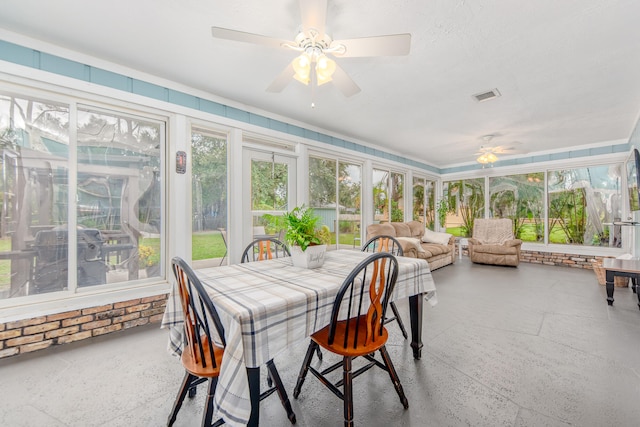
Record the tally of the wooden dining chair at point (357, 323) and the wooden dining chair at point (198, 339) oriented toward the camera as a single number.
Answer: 0

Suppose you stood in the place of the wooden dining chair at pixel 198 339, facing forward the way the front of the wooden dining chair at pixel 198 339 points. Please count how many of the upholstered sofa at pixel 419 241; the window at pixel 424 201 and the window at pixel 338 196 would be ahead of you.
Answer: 3

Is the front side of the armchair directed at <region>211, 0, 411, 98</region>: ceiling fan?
yes

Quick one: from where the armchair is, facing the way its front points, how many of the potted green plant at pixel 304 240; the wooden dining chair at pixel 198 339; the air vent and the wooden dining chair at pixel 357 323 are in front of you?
4

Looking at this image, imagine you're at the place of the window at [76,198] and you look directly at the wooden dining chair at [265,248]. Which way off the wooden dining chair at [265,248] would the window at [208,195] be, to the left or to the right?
left

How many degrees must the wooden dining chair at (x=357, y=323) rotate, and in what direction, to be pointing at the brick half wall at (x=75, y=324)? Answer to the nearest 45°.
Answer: approximately 45° to its left

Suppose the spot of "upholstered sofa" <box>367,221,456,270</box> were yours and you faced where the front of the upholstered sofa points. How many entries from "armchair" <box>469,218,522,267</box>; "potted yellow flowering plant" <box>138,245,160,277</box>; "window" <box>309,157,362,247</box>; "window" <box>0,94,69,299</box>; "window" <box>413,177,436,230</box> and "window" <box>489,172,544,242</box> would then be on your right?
3

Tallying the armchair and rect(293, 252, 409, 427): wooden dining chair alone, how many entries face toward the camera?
1

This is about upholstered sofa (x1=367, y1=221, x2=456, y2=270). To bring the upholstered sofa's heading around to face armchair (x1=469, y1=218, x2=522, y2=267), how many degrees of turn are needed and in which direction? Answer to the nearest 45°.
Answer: approximately 90° to its left

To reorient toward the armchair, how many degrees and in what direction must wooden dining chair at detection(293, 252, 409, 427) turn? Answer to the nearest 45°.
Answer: approximately 90° to its right

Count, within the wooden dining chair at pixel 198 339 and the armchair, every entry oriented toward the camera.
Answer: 1

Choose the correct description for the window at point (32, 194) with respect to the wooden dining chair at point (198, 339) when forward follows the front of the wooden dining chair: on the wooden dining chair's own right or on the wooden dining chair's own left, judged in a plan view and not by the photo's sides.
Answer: on the wooden dining chair's own left

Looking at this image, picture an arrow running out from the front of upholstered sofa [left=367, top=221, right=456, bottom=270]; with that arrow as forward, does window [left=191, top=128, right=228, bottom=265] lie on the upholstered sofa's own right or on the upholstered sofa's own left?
on the upholstered sofa's own right
